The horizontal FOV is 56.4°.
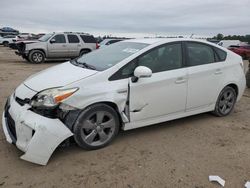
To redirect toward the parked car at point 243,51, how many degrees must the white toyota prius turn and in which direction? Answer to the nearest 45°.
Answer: approximately 180°

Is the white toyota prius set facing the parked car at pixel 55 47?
no

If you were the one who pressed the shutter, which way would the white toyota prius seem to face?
facing the viewer and to the left of the viewer

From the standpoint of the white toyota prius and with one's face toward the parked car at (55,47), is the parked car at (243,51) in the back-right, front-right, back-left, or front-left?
front-right

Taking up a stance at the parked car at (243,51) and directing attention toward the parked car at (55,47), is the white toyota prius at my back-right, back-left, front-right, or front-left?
front-left
